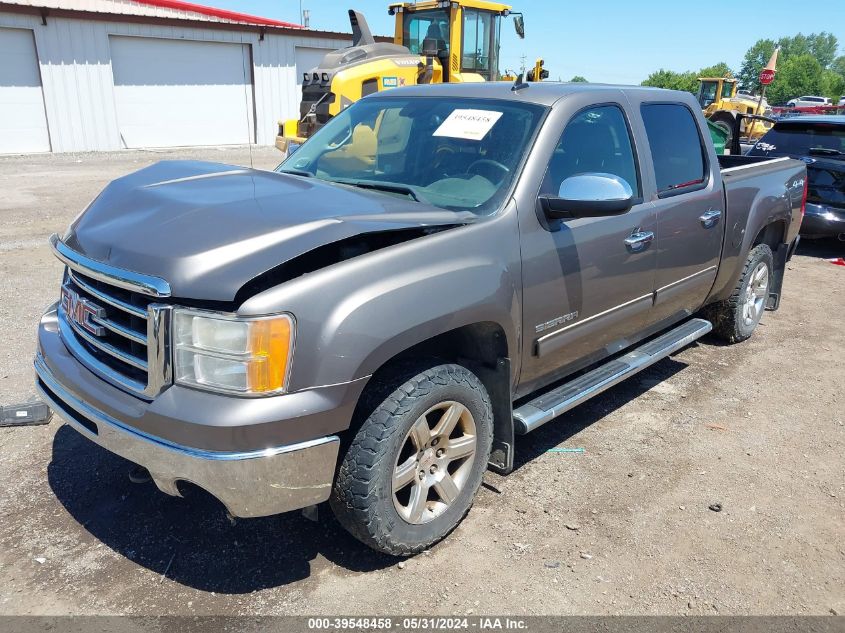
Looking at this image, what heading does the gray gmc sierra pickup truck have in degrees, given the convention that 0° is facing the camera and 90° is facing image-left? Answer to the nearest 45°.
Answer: approximately 45°

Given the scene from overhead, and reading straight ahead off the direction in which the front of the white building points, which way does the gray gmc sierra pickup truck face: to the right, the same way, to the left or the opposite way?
to the right

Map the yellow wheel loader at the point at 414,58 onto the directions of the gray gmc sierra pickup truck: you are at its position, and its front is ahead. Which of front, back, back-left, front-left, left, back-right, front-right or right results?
back-right

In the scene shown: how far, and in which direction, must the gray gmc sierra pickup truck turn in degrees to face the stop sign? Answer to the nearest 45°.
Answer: approximately 180°

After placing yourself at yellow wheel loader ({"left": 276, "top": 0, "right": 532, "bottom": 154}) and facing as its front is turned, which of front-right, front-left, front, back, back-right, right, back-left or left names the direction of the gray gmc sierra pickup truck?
back-right

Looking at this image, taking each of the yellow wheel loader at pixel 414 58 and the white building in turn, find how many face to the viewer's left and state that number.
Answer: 0

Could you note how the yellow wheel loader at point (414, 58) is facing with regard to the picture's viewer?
facing away from the viewer and to the right of the viewer

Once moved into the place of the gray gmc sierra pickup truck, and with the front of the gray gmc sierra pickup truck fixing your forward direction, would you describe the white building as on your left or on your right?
on your right

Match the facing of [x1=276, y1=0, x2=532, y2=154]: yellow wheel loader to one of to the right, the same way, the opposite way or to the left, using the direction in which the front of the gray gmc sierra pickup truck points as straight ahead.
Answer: the opposite way

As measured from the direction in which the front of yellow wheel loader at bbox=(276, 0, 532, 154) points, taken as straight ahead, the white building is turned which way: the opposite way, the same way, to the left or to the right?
to the right

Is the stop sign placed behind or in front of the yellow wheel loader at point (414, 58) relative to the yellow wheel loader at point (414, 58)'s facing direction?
in front

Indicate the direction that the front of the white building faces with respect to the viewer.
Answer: facing the viewer and to the right of the viewer

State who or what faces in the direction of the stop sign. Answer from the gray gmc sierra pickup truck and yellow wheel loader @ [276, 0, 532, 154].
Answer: the yellow wheel loader
